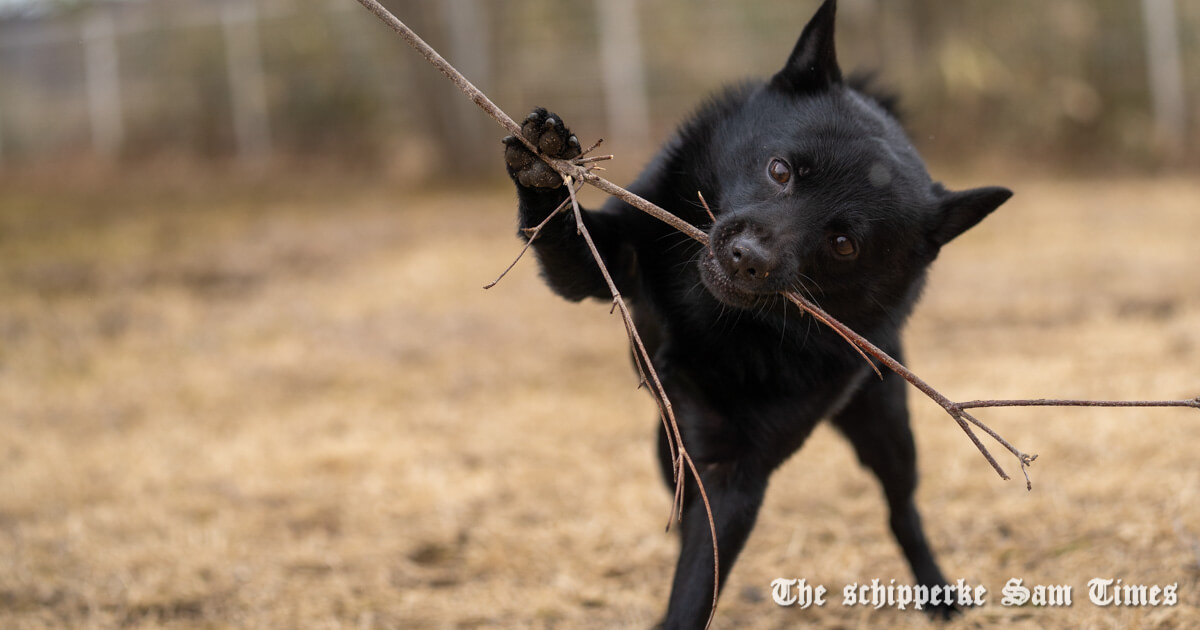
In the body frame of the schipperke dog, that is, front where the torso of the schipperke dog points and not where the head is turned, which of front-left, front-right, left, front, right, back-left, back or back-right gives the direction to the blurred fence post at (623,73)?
back

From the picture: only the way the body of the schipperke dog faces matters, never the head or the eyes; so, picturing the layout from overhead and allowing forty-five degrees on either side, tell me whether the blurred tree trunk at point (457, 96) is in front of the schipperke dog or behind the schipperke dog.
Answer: behind

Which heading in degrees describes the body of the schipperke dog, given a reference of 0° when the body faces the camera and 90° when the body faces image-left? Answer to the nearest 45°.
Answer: approximately 0°

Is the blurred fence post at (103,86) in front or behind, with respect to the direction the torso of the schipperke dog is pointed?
behind

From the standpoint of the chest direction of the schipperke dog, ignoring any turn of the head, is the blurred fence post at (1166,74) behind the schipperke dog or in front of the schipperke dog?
behind
